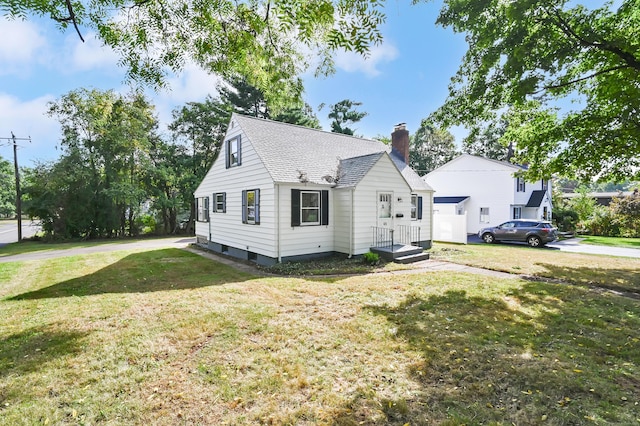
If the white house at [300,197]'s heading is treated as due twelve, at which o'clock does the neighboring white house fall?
The neighboring white house is roughly at 9 o'clock from the white house.

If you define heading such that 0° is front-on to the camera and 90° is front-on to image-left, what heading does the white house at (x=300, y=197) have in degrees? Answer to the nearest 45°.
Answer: approximately 315°

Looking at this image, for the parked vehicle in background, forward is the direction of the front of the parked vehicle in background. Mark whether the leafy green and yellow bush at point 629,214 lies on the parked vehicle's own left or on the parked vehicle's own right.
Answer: on the parked vehicle's own right

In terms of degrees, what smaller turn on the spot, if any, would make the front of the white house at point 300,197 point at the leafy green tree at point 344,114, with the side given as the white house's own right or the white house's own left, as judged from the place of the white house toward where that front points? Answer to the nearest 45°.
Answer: approximately 135° to the white house's own left

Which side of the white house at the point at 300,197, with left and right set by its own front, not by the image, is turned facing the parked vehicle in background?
left
